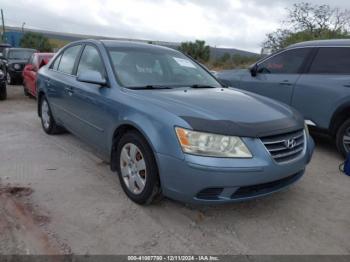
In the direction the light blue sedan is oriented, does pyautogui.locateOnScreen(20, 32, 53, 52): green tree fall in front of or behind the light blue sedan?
behind

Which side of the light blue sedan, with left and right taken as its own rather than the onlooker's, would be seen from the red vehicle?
back

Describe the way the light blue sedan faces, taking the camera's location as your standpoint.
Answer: facing the viewer and to the right of the viewer

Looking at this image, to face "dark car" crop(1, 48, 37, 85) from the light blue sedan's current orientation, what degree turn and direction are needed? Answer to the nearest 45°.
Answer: approximately 180°

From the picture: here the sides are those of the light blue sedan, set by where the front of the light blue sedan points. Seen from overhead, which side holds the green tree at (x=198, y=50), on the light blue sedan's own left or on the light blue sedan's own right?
on the light blue sedan's own left
